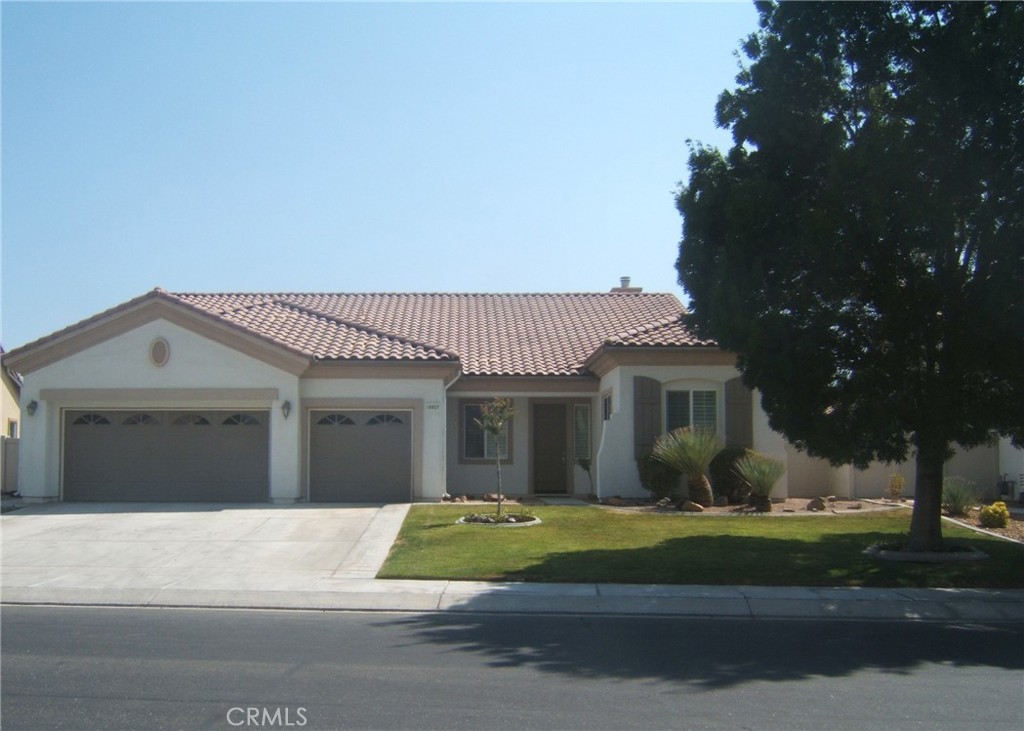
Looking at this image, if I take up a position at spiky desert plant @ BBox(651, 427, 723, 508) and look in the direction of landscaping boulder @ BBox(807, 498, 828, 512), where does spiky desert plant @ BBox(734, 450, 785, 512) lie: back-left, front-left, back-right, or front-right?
front-right

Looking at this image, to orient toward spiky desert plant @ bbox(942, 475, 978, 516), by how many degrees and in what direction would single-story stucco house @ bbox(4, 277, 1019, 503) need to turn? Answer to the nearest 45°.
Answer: approximately 90° to its left

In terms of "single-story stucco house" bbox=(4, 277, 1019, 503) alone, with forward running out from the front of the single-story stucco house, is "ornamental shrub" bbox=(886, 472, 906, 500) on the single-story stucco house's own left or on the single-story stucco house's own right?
on the single-story stucco house's own left

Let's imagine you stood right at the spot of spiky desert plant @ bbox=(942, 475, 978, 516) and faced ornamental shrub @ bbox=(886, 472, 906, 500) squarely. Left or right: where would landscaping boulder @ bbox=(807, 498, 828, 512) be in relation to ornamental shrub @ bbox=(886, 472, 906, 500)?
left

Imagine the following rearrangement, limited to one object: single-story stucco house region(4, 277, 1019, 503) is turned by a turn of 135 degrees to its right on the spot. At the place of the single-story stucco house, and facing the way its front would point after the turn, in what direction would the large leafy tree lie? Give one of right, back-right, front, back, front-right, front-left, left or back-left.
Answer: back

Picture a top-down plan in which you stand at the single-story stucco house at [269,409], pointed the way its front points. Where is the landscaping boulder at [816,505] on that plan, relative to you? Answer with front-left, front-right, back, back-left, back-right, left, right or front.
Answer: left

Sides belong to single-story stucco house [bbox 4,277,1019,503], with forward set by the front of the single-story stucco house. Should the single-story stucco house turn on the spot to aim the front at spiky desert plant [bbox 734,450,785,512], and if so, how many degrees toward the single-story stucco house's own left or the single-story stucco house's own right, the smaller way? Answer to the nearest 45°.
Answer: approximately 90° to the single-story stucco house's own left

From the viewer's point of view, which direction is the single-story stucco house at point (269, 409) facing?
toward the camera
